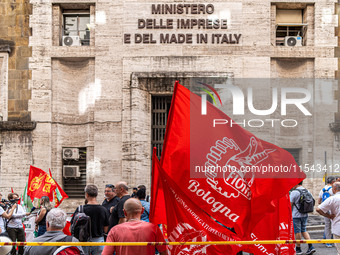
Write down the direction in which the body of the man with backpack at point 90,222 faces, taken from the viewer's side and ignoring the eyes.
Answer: away from the camera

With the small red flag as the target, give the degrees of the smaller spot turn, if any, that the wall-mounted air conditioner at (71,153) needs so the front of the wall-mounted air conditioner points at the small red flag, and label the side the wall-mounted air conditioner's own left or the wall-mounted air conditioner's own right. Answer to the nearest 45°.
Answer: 0° — it already faces it

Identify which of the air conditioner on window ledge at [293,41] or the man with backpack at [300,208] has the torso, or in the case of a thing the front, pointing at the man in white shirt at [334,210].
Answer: the air conditioner on window ledge

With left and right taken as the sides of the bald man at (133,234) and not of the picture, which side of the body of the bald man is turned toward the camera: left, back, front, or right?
back

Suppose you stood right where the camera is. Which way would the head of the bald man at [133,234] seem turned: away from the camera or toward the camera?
away from the camera

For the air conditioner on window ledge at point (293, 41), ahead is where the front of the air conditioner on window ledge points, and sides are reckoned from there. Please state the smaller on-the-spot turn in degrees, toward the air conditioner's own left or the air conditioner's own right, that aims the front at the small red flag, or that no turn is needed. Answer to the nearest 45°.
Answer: approximately 45° to the air conditioner's own right

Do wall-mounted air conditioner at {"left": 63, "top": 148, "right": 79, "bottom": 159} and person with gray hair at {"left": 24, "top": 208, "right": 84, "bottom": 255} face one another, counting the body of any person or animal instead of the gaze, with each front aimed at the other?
yes

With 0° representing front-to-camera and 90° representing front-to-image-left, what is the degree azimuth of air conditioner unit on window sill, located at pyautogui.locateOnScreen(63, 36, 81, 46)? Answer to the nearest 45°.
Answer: approximately 0°

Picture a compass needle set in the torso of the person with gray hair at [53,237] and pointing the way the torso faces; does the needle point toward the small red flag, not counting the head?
yes

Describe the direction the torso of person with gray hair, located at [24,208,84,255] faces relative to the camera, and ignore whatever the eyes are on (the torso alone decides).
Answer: away from the camera
